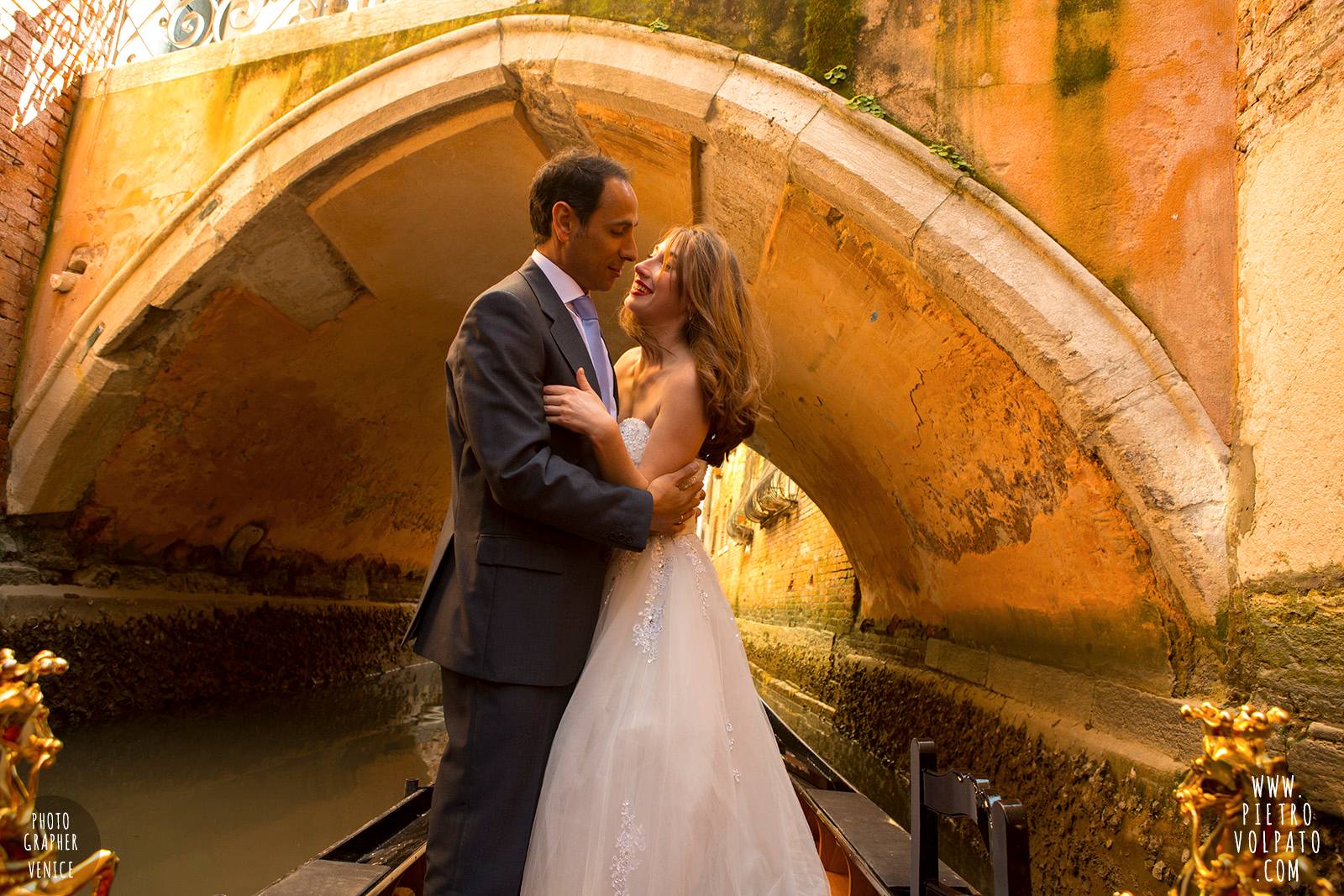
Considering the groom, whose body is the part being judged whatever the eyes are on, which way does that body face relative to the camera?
to the viewer's right

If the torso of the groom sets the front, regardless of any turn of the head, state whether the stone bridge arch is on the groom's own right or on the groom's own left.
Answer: on the groom's own left
